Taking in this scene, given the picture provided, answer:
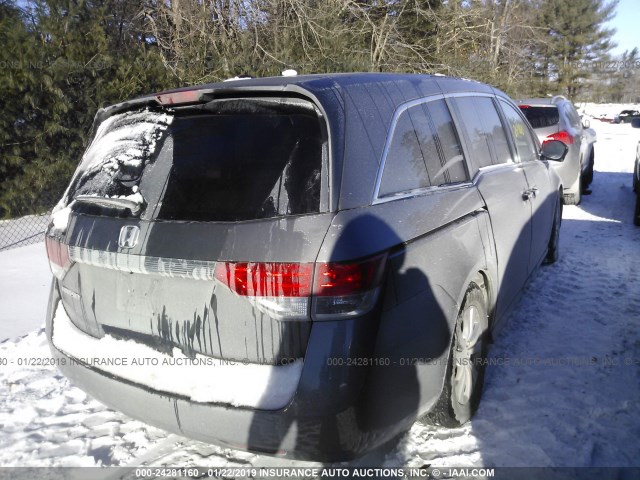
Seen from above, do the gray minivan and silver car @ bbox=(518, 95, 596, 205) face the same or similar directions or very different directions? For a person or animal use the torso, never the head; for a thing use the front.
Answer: same or similar directions

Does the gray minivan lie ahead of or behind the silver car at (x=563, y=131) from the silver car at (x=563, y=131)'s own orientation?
behind

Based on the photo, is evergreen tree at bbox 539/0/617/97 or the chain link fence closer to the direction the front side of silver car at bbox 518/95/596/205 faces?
the evergreen tree

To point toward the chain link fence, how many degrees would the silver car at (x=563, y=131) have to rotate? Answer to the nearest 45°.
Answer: approximately 135° to its left

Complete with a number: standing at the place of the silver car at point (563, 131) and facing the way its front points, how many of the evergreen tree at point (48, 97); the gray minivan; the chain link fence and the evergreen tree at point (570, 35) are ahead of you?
1

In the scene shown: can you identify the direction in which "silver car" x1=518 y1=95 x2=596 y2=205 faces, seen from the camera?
facing away from the viewer

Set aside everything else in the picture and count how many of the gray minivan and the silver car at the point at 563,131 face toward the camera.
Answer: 0

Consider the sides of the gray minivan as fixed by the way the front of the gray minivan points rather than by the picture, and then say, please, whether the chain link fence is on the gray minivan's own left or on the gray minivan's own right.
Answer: on the gray minivan's own left

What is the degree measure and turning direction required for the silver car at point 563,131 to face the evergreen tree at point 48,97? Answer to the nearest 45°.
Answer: approximately 135° to its left

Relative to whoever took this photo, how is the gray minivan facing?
facing away from the viewer and to the right of the viewer

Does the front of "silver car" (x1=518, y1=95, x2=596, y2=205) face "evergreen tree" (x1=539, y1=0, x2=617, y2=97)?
yes

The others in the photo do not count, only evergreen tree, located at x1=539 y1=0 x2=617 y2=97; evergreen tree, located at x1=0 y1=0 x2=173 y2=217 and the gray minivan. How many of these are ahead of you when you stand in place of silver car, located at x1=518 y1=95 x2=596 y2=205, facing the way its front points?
1

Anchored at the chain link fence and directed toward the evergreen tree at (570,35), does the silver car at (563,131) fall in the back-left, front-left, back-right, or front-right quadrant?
front-right

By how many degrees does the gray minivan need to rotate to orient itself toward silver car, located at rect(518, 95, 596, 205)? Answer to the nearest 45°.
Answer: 0° — it already faces it

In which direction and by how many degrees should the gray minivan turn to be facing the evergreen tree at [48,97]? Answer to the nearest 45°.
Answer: approximately 90° to its left
